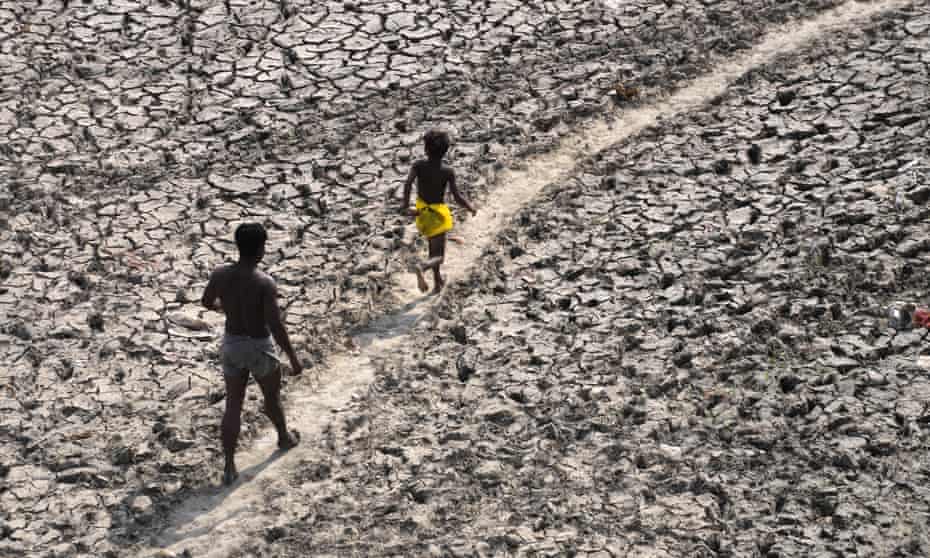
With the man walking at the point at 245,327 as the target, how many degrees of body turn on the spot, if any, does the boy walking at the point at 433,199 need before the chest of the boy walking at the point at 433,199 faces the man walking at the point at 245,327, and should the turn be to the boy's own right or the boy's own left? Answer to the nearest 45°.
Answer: approximately 180°

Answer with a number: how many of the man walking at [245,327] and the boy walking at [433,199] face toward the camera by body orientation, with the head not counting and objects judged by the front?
0

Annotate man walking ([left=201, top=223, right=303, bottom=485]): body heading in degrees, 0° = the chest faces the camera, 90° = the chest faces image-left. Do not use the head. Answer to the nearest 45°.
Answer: approximately 225°

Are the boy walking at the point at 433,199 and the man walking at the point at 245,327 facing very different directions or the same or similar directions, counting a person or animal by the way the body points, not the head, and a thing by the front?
same or similar directions

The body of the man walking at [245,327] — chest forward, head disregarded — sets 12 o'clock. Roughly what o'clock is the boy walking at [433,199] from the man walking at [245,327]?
the boy walking at [433,199] is roughly at 12 o'clock from the man walking at [245,327].

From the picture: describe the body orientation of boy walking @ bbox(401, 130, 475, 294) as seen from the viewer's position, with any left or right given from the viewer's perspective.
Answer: facing away from the viewer and to the right of the viewer

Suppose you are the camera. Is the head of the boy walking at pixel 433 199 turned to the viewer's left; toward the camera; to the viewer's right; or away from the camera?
away from the camera

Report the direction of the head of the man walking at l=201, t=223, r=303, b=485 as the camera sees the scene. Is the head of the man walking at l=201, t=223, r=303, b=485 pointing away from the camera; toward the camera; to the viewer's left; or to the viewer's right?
away from the camera
